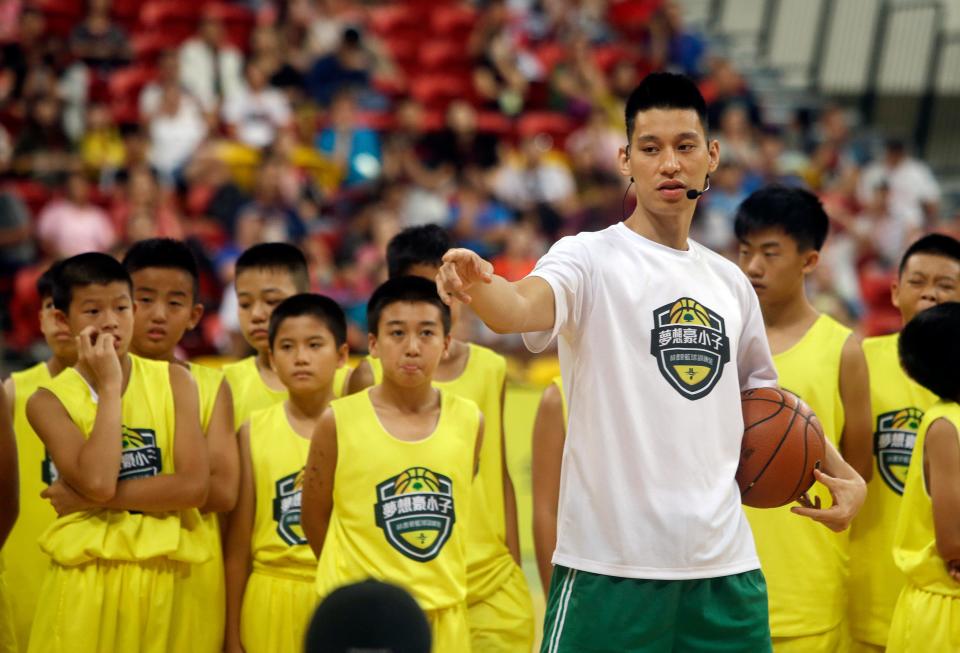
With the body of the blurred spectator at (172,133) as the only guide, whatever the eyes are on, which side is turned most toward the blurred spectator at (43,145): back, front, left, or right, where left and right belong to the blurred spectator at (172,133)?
right

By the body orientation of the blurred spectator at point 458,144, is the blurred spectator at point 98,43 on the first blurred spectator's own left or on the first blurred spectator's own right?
on the first blurred spectator's own right

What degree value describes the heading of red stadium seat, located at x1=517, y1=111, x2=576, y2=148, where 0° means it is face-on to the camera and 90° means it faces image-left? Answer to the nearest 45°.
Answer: approximately 0°

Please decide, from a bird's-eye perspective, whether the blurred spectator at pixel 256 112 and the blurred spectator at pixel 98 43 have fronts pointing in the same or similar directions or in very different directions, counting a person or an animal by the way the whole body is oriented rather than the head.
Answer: same or similar directions

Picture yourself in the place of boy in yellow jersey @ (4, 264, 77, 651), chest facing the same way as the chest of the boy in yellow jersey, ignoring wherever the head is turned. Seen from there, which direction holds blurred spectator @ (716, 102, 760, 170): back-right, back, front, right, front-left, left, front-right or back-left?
left

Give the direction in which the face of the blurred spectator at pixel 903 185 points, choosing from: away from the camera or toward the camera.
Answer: toward the camera

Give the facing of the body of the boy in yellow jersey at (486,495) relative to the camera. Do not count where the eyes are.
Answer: toward the camera

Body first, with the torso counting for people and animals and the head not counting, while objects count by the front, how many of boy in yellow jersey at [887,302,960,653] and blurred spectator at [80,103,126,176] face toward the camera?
1

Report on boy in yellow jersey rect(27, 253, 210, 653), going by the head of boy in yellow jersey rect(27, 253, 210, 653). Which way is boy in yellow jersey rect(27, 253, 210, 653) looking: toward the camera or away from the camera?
toward the camera

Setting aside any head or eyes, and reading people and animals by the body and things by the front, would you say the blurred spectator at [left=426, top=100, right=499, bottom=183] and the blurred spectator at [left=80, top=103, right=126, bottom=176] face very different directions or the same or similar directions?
same or similar directions

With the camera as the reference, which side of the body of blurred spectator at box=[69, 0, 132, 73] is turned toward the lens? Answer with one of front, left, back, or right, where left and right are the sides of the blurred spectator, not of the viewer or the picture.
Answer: front

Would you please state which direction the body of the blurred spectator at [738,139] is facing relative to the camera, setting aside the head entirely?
toward the camera

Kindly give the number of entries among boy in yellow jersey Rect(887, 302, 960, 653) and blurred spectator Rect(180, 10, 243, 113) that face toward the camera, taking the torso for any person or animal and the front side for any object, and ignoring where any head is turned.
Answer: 1

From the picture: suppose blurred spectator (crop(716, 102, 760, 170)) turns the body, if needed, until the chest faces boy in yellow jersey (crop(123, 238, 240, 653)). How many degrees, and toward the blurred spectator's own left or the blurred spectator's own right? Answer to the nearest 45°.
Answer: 0° — they already face them

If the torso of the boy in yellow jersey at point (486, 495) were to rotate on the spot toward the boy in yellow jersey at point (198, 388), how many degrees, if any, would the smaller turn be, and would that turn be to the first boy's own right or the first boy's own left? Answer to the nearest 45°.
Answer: approximately 90° to the first boy's own right

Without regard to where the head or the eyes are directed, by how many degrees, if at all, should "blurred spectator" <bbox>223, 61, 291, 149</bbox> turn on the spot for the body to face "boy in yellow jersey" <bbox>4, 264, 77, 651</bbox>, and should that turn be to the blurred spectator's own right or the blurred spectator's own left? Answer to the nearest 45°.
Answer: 0° — they already face them

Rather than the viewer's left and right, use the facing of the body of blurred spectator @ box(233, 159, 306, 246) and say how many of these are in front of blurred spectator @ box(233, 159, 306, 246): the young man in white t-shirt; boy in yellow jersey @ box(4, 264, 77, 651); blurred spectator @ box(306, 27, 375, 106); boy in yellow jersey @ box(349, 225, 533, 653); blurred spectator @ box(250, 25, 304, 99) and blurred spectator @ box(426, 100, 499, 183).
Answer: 3

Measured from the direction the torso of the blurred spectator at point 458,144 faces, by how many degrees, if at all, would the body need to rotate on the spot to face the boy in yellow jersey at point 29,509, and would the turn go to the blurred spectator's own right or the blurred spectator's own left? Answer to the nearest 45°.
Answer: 0° — they already face them
